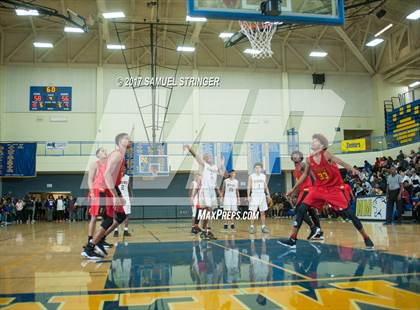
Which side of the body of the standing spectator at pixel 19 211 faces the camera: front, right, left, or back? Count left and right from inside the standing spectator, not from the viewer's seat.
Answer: front

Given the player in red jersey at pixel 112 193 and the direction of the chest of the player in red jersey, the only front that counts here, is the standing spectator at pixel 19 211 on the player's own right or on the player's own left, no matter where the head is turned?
on the player's own left

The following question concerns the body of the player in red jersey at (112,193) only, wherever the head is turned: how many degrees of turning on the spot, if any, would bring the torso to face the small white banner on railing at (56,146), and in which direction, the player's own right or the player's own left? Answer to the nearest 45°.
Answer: approximately 90° to the player's own left

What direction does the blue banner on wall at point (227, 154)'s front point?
toward the camera

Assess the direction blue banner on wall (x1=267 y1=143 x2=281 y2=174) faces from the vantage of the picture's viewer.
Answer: facing the viewer

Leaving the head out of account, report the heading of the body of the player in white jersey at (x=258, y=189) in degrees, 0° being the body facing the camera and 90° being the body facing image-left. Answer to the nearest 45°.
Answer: approximately 0°

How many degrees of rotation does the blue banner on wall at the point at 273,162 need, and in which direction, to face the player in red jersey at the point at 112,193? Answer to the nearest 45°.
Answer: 0° — it already faces them

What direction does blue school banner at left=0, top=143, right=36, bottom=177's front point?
toward the camera

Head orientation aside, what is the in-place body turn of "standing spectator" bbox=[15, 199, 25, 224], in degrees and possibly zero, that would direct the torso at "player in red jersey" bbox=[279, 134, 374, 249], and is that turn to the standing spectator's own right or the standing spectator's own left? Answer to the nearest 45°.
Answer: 0° — they already face them

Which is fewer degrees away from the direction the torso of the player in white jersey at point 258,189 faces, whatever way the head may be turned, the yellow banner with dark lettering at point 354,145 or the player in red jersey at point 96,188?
the player in red jersey

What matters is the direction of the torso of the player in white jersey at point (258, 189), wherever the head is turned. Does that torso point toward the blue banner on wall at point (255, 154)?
no

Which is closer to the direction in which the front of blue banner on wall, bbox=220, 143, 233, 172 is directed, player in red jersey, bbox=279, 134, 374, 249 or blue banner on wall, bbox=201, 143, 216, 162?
the player in red jersey

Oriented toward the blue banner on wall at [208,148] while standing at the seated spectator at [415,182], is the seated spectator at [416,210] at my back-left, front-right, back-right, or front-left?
back-left

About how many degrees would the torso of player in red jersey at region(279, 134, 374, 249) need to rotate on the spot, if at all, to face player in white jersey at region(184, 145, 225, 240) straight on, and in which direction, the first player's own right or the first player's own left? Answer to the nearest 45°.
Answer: approximately 90° to the first player's own right
